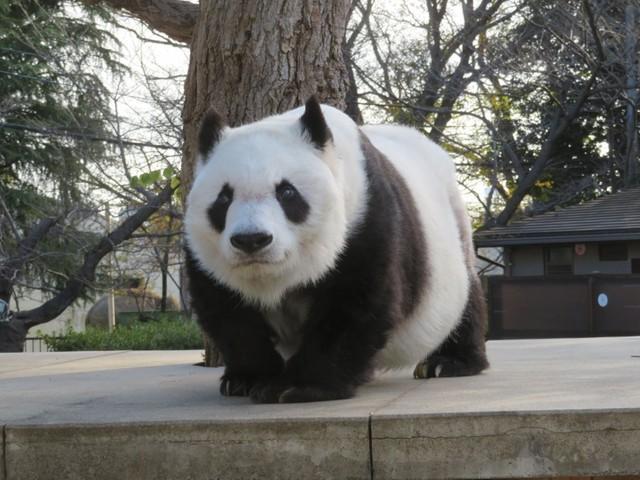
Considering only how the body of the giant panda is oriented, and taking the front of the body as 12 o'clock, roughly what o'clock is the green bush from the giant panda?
The green bush is roughly at 4 o'clock from the giant panda.

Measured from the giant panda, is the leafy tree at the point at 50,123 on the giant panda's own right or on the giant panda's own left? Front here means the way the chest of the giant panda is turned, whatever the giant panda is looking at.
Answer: on the giant panda's own right

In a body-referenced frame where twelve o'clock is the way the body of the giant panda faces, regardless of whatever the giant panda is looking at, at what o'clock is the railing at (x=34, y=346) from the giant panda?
The railing is roughly at 4 o'clock from the giant panda.

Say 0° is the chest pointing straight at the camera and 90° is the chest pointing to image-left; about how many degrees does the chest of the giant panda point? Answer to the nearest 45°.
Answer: approximately 45°
